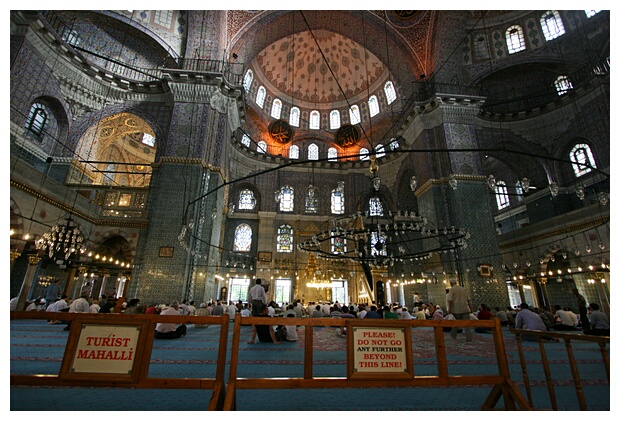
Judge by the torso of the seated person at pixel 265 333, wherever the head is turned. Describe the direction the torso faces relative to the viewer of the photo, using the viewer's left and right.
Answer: facing away from the viewer

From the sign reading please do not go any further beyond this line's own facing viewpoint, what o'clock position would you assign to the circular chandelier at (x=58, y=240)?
The circular chandelier is roughly at 4 o'clock from the sign reading please do not go any further beyond this line.

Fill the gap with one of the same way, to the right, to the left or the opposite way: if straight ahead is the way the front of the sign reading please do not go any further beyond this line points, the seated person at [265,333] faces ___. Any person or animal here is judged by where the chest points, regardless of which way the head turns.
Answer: the opposite way

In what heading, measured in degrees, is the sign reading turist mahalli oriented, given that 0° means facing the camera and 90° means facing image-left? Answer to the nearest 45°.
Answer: approximately 0°

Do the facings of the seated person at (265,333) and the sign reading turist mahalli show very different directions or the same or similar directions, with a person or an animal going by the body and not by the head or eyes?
very different directions

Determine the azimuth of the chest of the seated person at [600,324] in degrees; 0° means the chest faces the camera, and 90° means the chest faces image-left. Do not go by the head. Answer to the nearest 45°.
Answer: approximately 135°

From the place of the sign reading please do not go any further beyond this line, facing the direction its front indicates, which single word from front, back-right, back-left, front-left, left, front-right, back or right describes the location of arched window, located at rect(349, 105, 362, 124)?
back
